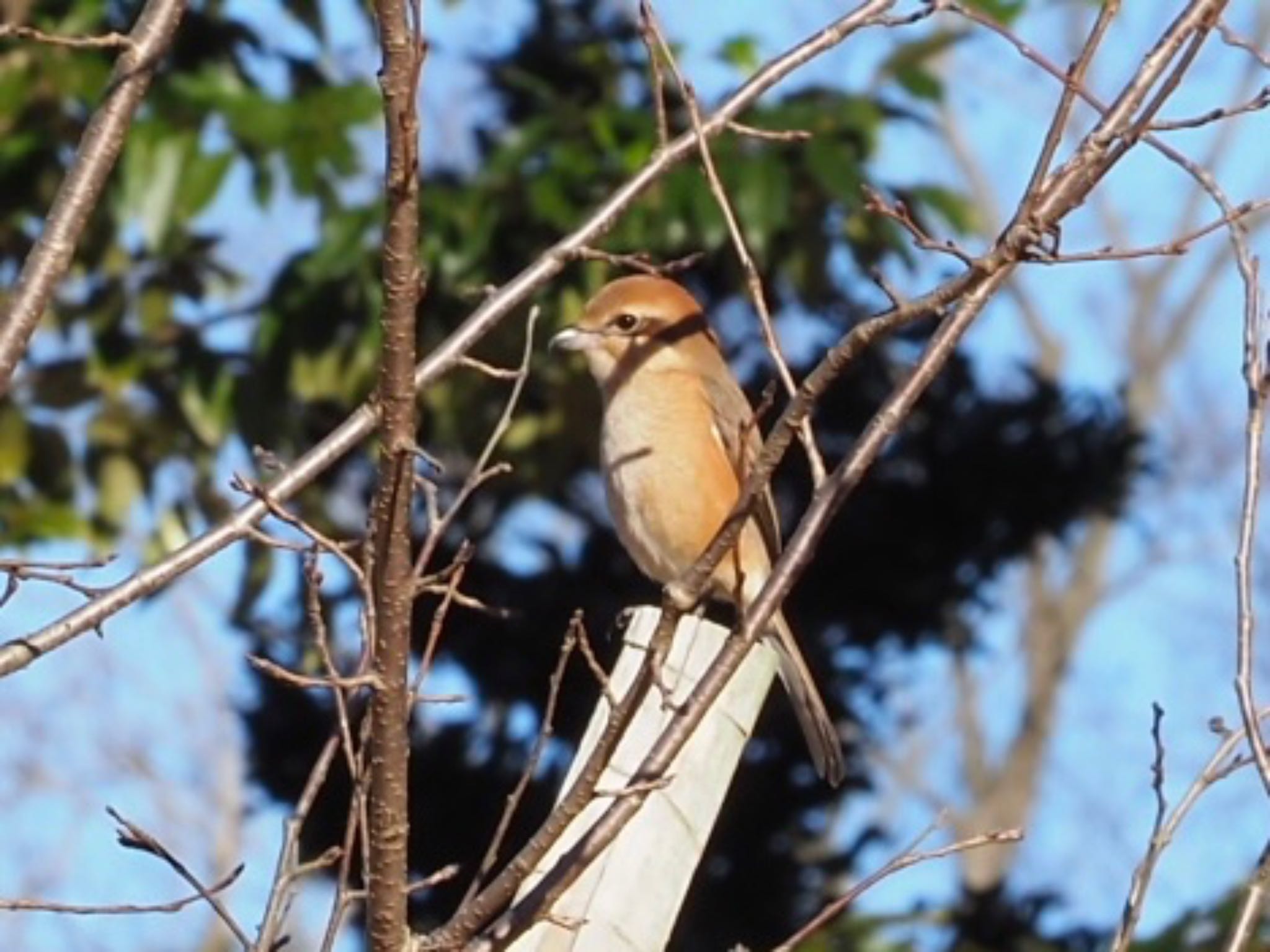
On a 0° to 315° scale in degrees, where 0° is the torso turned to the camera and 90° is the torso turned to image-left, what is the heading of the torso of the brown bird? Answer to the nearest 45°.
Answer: approximately 45°
